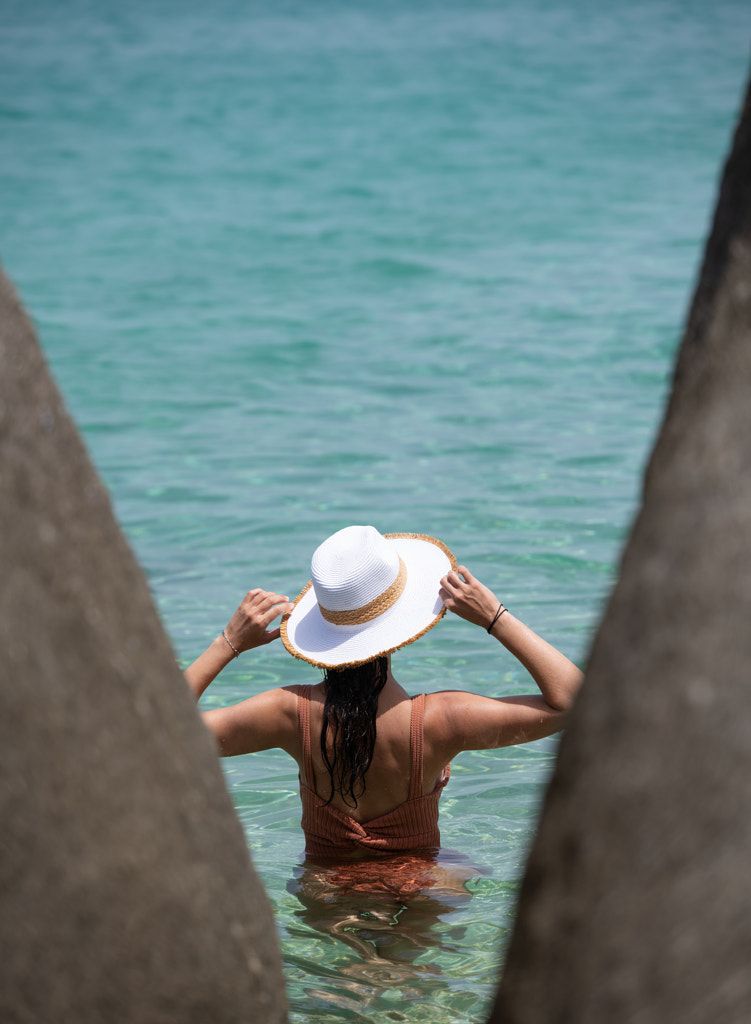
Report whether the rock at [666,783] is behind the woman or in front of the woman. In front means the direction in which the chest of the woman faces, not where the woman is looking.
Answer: behind

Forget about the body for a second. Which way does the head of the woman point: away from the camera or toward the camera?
away from the camera

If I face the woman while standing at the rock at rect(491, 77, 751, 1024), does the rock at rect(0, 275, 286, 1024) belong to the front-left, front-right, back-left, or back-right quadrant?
front-left

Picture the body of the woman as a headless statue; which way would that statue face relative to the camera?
away from the camera

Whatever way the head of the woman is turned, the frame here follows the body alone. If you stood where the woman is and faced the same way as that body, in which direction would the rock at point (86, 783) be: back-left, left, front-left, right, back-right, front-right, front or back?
back
